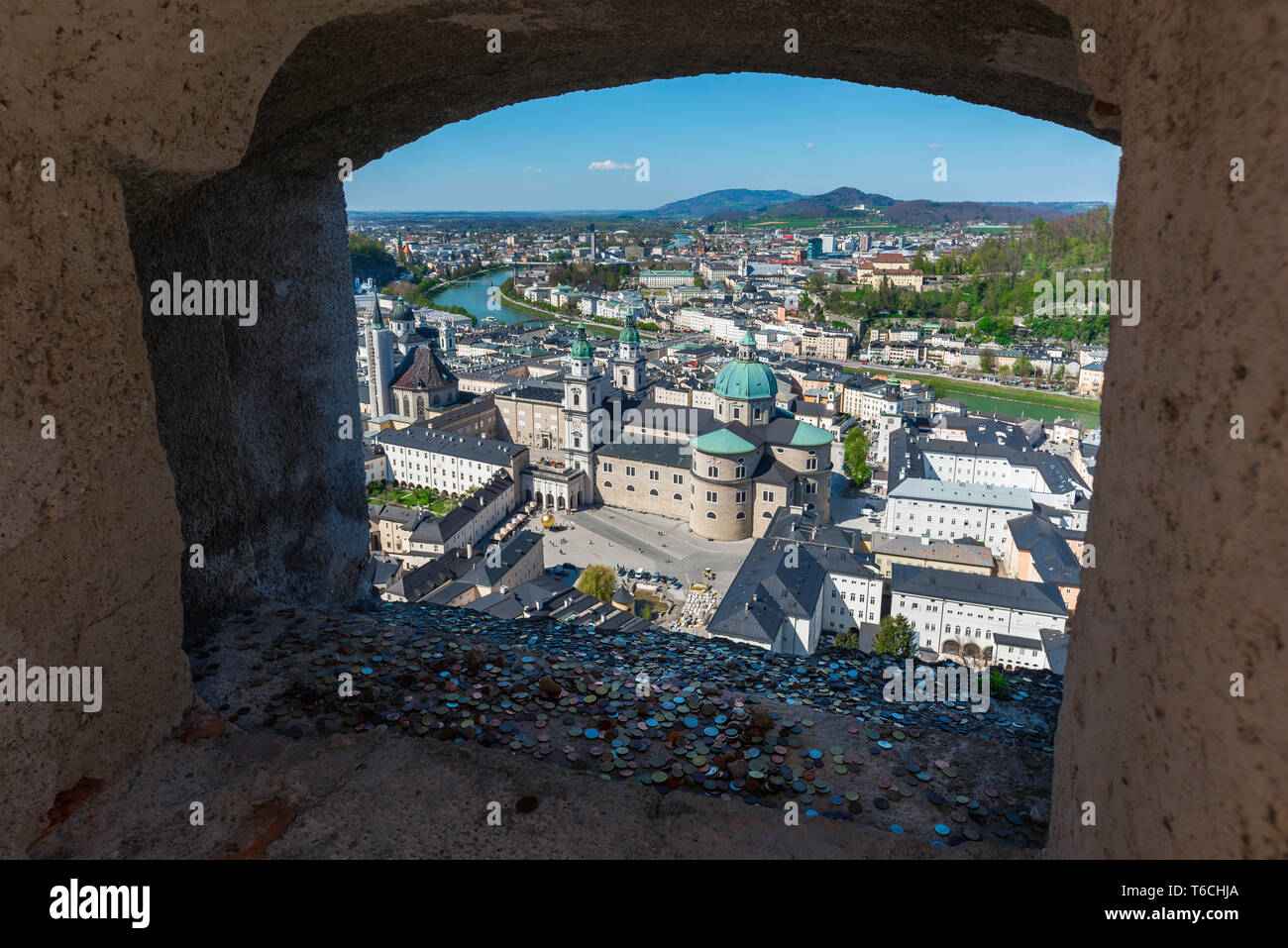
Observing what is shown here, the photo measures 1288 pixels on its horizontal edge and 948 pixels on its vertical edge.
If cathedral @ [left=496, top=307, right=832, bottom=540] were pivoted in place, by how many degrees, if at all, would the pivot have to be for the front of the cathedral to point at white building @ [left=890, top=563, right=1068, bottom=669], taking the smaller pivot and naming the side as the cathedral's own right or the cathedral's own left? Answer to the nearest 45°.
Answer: approximately 135° to the cathedral's own left

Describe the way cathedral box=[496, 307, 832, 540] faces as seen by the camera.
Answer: facing away from the viewer and to the left of the viewer

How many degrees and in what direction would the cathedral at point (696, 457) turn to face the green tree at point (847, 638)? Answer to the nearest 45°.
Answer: approximately 135° to its left

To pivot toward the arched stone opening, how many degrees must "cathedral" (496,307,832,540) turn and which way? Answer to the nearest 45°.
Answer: approximately 135° to its left

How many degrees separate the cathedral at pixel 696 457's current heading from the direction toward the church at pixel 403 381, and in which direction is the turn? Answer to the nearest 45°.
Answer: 0° — it already faces it

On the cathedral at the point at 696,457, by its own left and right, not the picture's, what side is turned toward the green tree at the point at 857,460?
back

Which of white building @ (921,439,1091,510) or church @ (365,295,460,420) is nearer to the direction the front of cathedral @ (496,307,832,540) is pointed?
the church

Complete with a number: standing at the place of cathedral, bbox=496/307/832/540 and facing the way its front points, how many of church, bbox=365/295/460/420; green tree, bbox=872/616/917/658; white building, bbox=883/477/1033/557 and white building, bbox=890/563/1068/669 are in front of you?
1

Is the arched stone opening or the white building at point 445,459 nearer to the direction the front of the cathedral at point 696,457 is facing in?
the white building

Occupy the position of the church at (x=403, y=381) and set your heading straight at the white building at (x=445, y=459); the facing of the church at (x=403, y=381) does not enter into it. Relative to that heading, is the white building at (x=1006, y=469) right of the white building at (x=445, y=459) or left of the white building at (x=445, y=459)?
left

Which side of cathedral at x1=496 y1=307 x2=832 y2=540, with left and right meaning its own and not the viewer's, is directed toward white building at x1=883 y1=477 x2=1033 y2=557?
back
